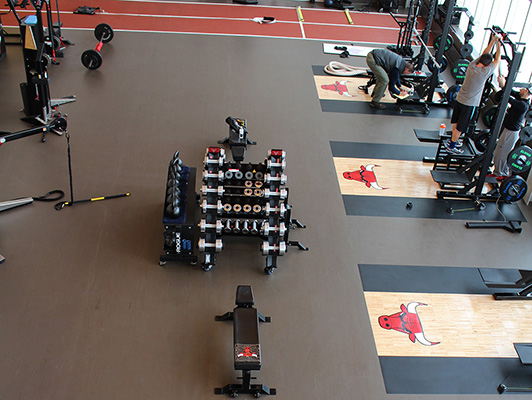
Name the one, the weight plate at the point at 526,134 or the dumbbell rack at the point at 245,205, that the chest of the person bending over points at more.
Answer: the weight plate

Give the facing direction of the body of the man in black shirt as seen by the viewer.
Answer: to the viewer's left

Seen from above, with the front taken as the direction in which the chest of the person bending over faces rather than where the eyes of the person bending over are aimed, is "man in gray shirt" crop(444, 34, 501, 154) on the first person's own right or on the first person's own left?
on the first person's own right

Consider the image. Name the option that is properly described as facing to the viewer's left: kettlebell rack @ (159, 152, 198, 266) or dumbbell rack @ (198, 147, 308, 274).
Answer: kettlebell rack @ (159, 152, 198, 266)

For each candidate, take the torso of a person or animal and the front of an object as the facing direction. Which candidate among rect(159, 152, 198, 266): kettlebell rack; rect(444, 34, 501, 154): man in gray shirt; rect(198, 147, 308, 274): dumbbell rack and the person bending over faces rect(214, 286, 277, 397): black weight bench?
rect(198, 147, 308, 274): dumbbell rack

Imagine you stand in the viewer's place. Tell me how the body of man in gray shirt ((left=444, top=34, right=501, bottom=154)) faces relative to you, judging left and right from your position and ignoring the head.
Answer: facing away from the viewer and to the right of the viewer

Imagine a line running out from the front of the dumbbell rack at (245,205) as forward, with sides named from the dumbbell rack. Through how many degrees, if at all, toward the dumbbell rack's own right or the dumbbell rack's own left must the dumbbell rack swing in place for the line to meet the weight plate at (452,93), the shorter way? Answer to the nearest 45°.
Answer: approximately 135° to the dumbbell rack's own left

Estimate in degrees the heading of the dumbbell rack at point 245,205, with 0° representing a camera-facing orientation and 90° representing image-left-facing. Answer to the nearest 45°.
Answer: approximately 0°

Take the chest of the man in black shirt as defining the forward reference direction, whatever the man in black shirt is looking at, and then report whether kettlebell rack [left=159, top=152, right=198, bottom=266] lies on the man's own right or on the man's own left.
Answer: on the man's own left

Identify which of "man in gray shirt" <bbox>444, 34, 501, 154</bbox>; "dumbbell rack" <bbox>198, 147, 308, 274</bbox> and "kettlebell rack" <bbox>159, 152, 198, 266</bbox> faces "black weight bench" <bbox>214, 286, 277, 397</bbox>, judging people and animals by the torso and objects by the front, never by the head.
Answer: "dumbbell rack" <bbox>198, 147, 308, 274</bbox>

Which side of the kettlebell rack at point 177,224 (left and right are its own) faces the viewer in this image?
left

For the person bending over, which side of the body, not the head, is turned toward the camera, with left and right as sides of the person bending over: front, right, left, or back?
right

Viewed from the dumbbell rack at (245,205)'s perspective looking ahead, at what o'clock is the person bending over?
The person bending over is roughly at 7 o'clock from the dumbbell rack.
